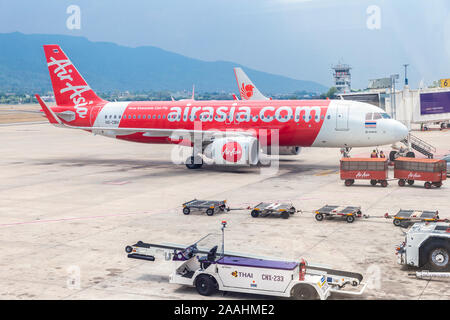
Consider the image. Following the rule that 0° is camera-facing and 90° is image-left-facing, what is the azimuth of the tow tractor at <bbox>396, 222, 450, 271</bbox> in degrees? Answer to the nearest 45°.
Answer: approximately 90°

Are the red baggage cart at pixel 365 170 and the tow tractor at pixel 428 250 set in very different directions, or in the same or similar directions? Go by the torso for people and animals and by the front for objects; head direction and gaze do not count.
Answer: very different directions

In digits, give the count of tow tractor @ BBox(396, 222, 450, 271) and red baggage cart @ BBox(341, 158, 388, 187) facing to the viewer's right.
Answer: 1

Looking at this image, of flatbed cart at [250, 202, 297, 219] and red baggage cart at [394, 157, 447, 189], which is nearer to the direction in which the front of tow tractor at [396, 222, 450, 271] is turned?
the flatbed cart

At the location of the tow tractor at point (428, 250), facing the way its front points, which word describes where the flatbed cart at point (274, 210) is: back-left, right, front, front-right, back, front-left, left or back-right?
front-right

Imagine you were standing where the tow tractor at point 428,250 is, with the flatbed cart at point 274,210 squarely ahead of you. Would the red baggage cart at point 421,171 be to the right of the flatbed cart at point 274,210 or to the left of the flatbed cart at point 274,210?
right
